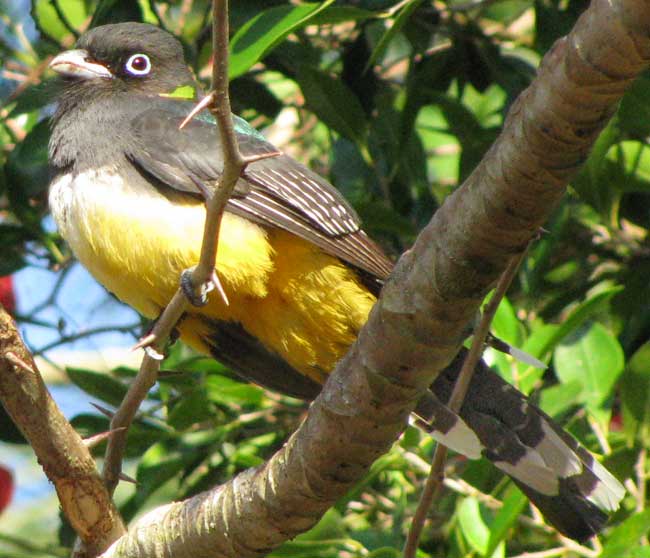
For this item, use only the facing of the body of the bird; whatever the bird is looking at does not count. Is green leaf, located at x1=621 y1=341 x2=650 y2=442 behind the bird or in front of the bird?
behind

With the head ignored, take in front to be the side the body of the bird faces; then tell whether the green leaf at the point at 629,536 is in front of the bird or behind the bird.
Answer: behind

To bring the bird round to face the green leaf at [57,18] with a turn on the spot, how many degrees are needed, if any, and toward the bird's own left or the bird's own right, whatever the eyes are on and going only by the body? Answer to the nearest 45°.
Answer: approximately 45° to the bird's own right

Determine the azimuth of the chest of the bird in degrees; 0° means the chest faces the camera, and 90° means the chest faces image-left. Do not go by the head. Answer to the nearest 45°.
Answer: approximately 90°

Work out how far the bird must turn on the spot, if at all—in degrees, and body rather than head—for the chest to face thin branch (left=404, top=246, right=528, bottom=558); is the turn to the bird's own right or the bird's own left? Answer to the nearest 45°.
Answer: approximately 135° to the bird's own left

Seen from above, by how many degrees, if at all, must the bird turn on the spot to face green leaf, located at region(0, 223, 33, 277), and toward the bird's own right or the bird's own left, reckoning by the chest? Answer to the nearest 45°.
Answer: approximately 45° to the bird's own right

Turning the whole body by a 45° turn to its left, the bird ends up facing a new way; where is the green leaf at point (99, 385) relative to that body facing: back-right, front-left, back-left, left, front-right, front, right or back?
right
